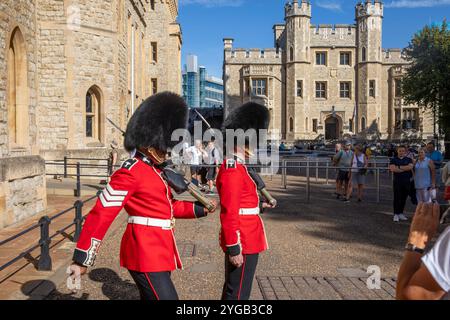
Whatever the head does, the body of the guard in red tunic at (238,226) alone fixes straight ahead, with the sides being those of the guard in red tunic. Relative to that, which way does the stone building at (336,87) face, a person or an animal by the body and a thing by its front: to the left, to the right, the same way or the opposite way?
to the right

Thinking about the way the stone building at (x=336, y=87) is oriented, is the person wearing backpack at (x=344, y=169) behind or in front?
in front

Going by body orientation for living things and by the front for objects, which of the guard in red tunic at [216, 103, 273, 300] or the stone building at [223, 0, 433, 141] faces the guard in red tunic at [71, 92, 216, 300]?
the stone building

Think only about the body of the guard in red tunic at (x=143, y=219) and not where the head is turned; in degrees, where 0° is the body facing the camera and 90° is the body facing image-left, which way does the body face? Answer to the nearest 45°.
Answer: approximately 270°

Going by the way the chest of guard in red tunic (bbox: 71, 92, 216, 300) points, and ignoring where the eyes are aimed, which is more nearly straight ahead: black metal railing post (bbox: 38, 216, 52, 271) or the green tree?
the green tree

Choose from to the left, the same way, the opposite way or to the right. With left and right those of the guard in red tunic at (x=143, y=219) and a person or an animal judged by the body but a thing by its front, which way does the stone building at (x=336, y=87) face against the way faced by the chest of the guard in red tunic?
to the right

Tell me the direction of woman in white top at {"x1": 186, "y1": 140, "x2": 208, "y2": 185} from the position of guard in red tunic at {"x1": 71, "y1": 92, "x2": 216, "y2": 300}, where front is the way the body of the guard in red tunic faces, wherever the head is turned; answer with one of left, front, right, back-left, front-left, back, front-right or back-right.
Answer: left

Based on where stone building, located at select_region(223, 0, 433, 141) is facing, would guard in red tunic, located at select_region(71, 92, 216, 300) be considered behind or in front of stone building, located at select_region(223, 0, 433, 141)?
in front

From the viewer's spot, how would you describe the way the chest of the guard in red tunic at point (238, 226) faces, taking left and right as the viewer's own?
facing to the right of the viewer

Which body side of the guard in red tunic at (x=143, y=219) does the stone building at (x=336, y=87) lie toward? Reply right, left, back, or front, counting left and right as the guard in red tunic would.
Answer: left

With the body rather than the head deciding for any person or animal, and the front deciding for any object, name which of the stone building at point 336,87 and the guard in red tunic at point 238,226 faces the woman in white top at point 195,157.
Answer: the stone building

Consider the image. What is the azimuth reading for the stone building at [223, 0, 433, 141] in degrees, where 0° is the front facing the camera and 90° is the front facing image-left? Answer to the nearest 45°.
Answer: approximately 0°
